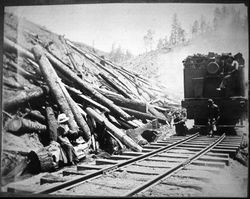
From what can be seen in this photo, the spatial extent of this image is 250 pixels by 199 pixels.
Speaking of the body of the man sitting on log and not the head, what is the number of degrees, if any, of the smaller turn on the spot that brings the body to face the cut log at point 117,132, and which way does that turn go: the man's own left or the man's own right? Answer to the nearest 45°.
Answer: approximately 45° to the man's own left

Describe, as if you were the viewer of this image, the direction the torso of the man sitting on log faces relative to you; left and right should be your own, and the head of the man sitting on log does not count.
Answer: facing the viewer and to the right of the viewer
